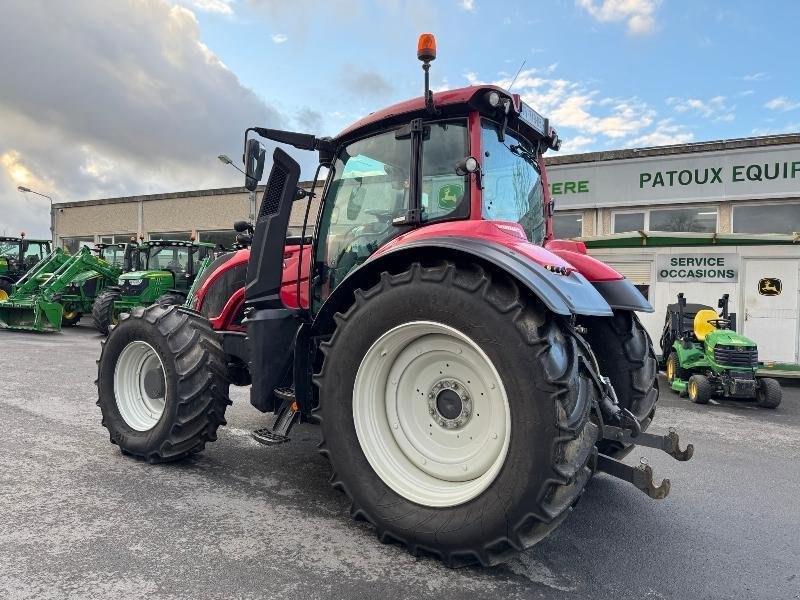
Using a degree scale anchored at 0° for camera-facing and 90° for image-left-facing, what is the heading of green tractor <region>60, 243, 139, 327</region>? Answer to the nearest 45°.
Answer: approximately 45°

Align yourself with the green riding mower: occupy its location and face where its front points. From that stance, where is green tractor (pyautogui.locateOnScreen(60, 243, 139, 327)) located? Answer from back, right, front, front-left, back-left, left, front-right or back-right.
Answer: back-right

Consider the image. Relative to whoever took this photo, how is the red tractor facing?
facing away from the viewer and to the left of the viewer

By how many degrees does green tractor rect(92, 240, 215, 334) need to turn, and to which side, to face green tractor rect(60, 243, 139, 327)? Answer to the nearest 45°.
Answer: approximately 90° to its right

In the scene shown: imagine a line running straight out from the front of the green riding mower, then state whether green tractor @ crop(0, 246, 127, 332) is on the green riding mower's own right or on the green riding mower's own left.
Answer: on the green riding mower's own right

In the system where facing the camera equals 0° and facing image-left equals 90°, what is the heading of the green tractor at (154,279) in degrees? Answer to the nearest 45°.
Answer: approximately 45°

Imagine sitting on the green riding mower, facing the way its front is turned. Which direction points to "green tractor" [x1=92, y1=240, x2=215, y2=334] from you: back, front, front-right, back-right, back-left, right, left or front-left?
back-right

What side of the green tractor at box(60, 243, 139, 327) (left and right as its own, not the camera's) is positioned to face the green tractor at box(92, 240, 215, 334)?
left

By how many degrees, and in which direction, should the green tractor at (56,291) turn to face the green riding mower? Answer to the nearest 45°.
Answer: approximately 90° to its left
